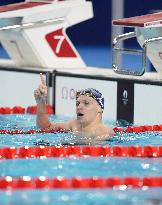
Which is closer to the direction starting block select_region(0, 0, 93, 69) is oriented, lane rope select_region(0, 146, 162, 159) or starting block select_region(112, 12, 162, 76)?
the lane rope

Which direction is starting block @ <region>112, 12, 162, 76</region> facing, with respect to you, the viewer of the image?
facing the viewer and to the left of the viewer

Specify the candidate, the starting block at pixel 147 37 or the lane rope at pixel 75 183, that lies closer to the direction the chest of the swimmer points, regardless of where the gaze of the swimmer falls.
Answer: the lane rope

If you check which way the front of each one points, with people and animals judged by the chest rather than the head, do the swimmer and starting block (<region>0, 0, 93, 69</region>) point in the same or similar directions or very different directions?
same or similar directions

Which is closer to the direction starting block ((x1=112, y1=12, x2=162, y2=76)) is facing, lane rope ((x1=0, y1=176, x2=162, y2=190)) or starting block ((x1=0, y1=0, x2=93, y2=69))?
the lane rope

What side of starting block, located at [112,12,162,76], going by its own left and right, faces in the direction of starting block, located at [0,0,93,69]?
right

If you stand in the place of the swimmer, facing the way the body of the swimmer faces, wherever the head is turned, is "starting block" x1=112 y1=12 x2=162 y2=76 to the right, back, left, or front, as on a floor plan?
back

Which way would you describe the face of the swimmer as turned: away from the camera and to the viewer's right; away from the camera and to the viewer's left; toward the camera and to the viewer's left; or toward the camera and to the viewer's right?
toward the camera and to the viewer's left

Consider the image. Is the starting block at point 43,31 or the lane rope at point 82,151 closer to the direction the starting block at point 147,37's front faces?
the lane rope

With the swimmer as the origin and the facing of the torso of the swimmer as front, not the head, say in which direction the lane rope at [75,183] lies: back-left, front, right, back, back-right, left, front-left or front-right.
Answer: front-left

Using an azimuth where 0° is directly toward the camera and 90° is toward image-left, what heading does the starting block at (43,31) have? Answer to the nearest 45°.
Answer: approximately 45°

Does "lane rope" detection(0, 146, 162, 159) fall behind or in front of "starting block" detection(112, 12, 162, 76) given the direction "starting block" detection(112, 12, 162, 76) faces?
in front

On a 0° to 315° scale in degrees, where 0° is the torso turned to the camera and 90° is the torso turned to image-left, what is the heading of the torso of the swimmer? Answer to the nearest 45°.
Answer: approximately 45°

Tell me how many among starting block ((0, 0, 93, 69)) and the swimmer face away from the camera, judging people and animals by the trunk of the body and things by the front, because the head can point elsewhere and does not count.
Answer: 0

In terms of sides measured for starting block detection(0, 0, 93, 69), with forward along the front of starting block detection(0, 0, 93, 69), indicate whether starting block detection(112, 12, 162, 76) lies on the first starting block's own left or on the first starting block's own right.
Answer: on the first starting block's own left
